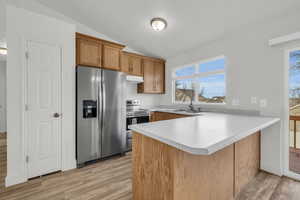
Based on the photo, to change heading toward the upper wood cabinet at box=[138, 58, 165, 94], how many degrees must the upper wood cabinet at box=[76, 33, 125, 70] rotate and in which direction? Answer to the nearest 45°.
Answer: approximately 90° to its left

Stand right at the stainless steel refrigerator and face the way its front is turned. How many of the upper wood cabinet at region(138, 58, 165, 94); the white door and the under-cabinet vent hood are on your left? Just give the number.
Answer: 2

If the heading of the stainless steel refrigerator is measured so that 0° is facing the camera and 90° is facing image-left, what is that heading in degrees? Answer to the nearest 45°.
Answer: approximately 315°
